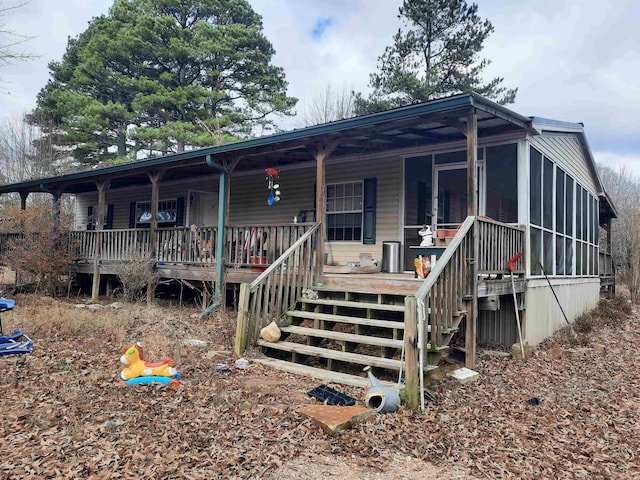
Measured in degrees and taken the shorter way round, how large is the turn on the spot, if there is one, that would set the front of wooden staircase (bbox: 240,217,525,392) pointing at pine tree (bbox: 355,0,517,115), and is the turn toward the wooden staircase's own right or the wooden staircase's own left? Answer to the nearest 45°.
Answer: approximately 135° to the wooden staircase's own right

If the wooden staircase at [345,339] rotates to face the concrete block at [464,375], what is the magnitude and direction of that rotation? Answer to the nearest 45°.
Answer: approximately 135° to its left

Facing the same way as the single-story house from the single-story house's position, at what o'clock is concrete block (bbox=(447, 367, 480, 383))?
The concrete block is roughly at 10 o'clock from the single-story house.

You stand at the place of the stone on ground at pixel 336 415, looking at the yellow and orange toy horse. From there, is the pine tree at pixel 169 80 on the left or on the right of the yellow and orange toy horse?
right

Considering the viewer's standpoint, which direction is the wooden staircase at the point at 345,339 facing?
facing the viewer and to the left of the viewer

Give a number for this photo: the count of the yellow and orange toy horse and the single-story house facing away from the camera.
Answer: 0

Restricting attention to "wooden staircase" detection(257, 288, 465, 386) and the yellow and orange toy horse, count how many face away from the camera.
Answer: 0

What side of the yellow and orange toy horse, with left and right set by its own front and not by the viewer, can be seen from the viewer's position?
left

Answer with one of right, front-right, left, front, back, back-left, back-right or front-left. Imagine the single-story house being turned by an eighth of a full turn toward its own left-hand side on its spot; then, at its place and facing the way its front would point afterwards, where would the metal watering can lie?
front

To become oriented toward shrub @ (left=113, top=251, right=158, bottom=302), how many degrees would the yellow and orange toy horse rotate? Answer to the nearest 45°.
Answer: approximately 90° to its right

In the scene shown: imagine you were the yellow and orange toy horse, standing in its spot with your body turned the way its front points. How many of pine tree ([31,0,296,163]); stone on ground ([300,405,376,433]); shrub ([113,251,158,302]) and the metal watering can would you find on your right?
2
